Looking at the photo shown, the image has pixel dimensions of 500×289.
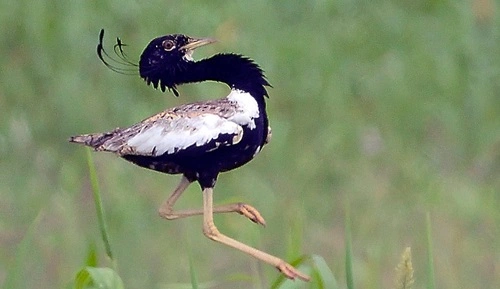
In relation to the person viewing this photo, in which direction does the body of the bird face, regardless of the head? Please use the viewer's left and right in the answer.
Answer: facing to the right of the viewer
